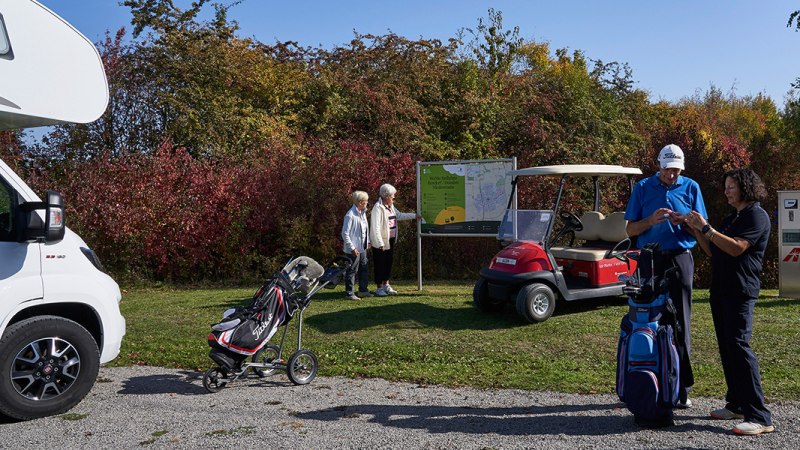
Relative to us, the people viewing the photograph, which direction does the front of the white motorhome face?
facing to the right of the viewer

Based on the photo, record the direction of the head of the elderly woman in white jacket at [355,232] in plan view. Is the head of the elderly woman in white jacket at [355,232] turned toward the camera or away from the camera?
toward the camera

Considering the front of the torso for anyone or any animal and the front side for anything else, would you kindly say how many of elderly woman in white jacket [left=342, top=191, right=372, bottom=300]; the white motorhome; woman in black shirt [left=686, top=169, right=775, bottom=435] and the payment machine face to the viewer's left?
1

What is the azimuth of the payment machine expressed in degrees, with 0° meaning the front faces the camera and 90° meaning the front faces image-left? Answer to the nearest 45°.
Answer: approximately 0°

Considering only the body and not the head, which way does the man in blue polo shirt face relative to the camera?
toward the camera

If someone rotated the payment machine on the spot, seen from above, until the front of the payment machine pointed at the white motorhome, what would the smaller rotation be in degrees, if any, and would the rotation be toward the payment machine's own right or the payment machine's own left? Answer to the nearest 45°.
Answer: approximately 45° to the payment machine's own right

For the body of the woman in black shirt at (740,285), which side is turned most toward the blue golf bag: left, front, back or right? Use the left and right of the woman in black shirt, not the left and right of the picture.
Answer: front

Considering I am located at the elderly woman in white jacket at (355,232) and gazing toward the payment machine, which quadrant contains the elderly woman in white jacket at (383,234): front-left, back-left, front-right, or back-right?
front-left

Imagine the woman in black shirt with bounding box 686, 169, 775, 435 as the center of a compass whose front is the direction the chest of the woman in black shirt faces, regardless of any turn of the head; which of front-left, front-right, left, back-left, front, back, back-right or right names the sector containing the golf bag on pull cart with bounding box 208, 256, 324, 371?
front

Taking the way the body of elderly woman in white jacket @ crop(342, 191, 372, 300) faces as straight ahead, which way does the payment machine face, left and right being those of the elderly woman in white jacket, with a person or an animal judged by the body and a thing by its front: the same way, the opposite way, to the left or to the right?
to the right

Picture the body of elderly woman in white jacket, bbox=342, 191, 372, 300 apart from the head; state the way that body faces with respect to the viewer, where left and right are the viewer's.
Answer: facing the viewer and to the right of the viewer

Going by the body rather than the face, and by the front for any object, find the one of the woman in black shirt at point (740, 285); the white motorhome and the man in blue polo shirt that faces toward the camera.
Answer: the man in blue polo shirt

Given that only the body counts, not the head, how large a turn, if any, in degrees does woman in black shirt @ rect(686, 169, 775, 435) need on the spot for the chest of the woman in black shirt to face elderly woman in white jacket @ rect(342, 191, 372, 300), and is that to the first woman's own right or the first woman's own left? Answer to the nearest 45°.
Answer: approximately 45° to the first woman's own right
